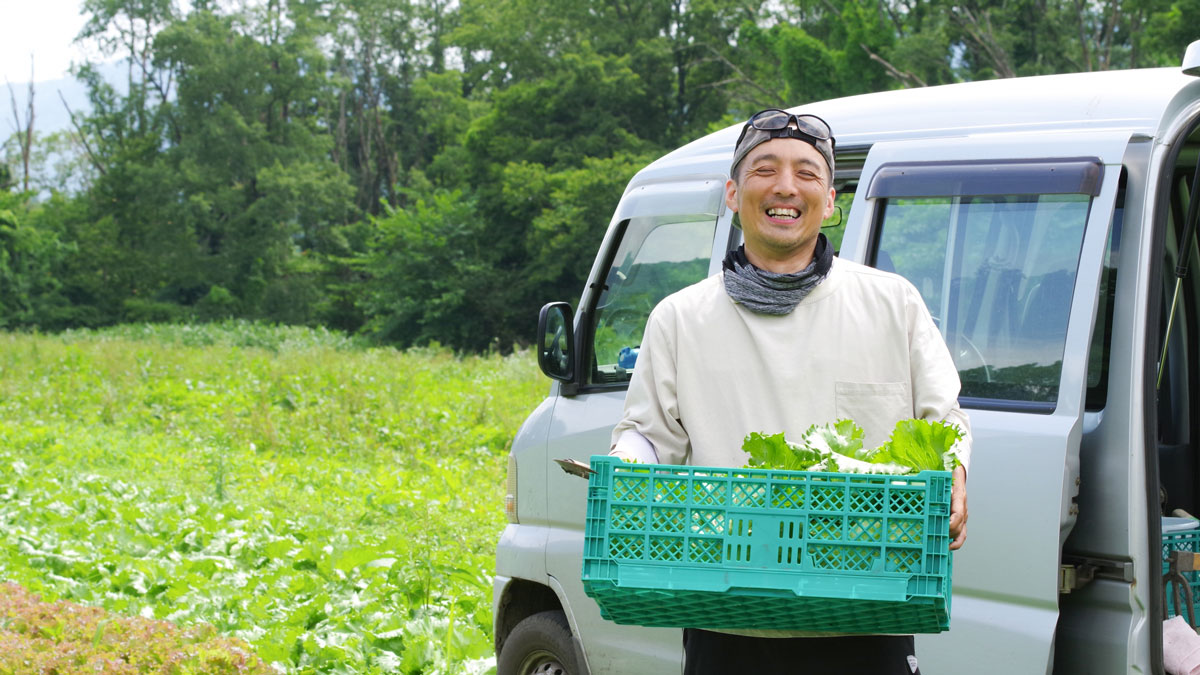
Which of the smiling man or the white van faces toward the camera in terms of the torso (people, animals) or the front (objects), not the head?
the smiling man

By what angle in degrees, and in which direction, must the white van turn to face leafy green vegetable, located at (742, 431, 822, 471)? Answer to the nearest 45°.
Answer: approximately 90° to its left

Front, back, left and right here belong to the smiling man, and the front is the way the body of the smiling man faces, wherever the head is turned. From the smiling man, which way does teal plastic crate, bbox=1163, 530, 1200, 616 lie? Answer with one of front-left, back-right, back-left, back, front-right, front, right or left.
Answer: back-left

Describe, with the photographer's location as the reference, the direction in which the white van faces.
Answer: facing away from the viewer and to the left of the viewer

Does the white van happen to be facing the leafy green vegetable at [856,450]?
no

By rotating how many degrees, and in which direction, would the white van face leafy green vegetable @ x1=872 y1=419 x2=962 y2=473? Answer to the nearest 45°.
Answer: approximately 135° to its left

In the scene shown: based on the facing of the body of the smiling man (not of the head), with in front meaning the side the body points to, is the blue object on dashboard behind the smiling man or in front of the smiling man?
behind

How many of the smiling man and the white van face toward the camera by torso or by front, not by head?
1

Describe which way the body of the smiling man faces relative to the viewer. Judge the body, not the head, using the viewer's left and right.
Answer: facing the viewer

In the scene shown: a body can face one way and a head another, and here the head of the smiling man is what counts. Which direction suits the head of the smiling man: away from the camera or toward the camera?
toward the camera
